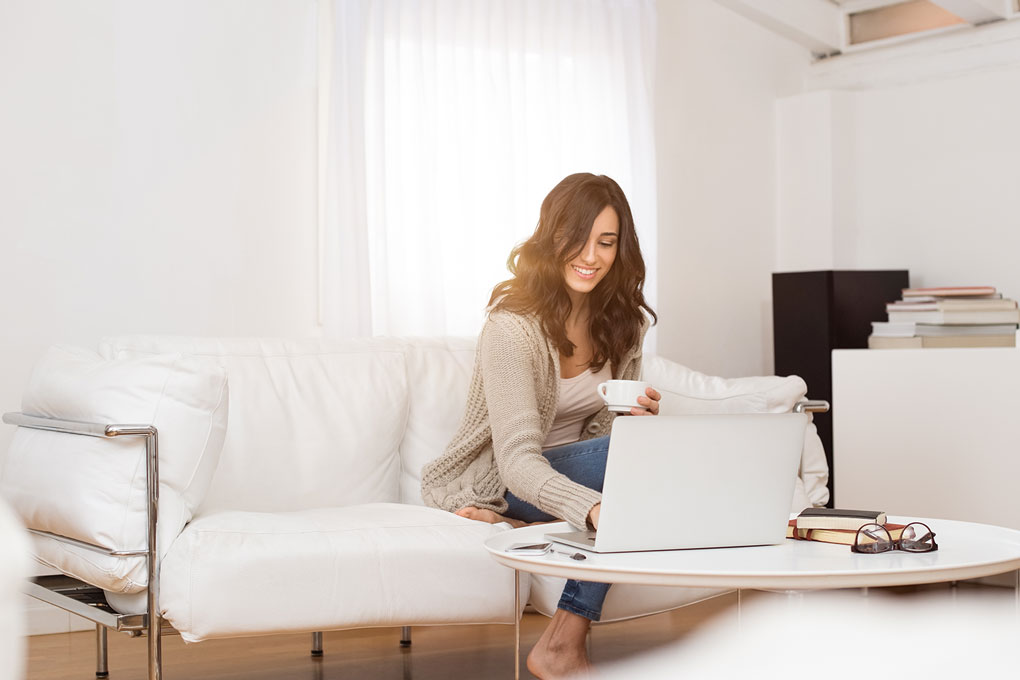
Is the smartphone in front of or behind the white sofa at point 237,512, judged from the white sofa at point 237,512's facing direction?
in front

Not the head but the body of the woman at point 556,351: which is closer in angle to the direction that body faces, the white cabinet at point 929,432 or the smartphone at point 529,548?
the smartphone

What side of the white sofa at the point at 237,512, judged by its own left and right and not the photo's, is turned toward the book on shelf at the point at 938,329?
left

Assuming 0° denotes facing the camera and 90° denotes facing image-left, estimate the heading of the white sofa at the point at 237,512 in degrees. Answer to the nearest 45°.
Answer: approximately 315°

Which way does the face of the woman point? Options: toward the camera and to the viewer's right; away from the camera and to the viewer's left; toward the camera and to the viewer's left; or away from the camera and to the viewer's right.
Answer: toward the camera and to the viewer's right

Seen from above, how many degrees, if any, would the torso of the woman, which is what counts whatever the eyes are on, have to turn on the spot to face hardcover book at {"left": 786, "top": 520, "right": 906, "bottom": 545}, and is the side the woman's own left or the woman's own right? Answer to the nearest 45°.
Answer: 0° — they already face it

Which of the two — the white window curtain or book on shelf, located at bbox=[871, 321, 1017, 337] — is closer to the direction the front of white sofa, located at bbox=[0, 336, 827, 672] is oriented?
the book on shelf

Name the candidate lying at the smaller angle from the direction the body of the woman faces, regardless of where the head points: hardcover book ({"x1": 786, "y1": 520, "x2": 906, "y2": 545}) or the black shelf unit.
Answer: the hardcover book

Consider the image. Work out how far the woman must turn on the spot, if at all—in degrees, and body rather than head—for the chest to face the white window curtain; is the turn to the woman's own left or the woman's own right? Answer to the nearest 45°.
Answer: approximately 135° to the woman's own left

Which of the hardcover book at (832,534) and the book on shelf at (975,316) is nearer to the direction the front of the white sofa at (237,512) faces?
the hardcover book

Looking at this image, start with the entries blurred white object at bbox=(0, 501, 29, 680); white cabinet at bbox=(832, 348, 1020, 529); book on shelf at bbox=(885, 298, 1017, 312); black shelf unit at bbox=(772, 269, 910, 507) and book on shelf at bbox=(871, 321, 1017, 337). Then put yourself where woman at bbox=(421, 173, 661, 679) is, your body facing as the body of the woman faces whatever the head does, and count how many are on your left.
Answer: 4

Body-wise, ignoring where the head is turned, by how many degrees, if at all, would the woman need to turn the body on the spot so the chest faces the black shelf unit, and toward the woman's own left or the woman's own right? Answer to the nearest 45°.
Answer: approximately 90° to the woman's own left

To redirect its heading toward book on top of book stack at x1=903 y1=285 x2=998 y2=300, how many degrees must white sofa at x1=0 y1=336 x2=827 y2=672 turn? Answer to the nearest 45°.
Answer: approximately 90° to its left
